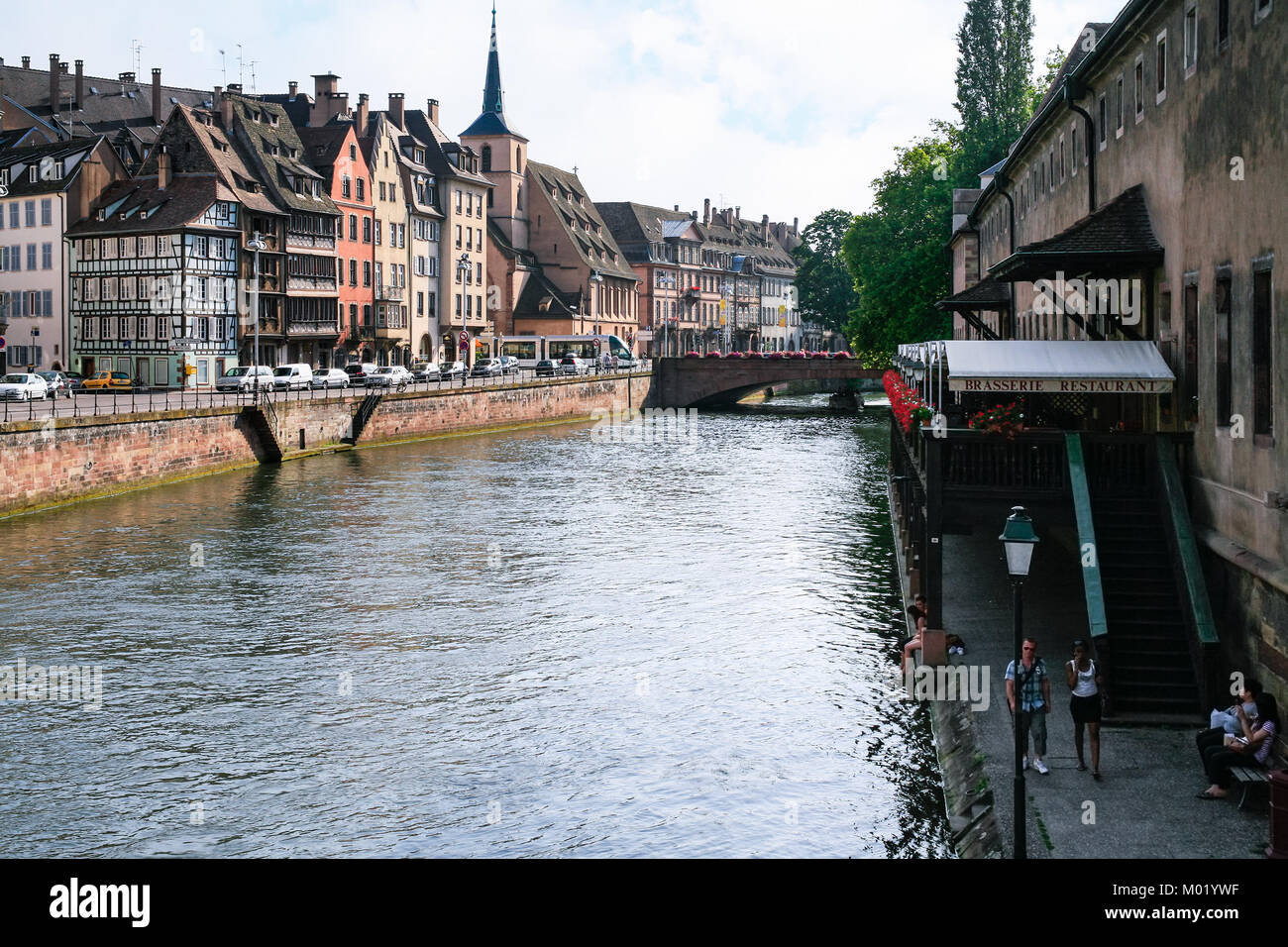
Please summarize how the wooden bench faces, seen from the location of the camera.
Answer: facing to the left of the viewer

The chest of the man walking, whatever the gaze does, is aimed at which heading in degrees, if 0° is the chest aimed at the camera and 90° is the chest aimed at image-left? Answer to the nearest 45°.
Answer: approximately 0°

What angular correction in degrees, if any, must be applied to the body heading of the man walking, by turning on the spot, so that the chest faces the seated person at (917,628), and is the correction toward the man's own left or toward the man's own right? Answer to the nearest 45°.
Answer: approximately 180°

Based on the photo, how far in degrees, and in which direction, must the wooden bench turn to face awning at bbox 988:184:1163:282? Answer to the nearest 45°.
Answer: approximately 90° to its right

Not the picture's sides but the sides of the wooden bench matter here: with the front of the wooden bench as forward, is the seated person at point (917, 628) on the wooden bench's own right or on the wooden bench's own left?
on the wooden bench's own right

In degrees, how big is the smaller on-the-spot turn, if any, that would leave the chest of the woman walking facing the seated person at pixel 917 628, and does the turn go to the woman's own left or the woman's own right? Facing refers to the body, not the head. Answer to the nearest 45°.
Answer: approximately 180°
